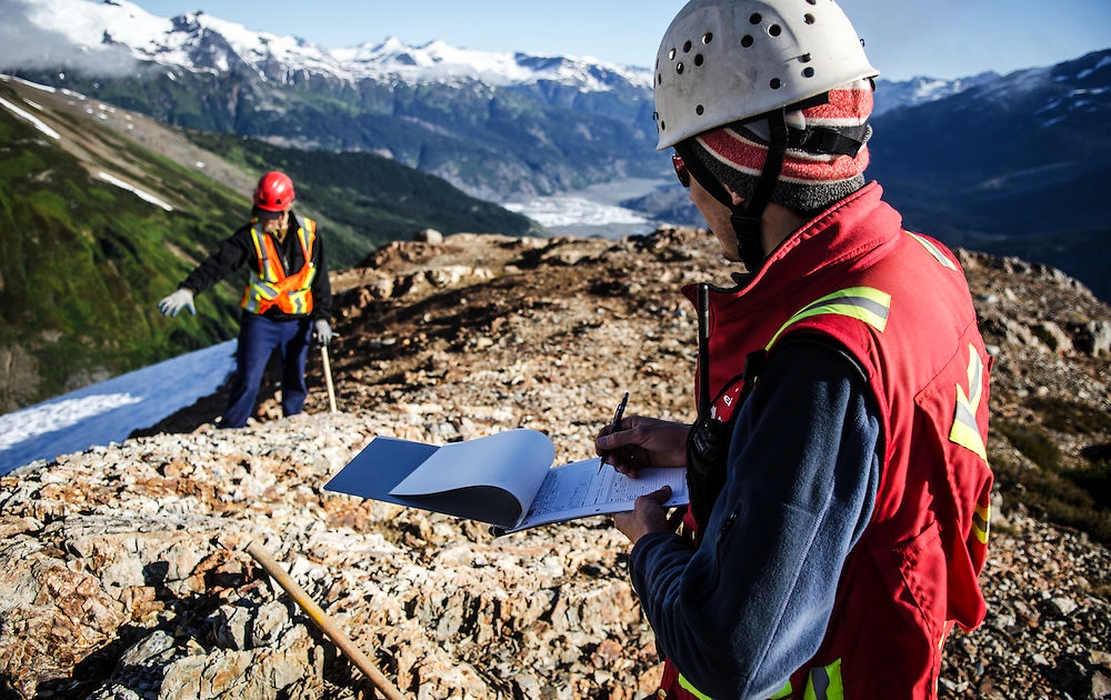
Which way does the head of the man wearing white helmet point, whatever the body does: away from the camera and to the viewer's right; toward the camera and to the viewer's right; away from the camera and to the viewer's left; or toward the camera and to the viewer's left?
away from the camera and to the viewer's left

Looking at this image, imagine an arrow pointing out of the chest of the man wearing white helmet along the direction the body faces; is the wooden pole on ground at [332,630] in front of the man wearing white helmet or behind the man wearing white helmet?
in front

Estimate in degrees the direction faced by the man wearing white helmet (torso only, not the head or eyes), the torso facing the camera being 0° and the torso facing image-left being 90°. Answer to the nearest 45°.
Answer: approximately 135°
